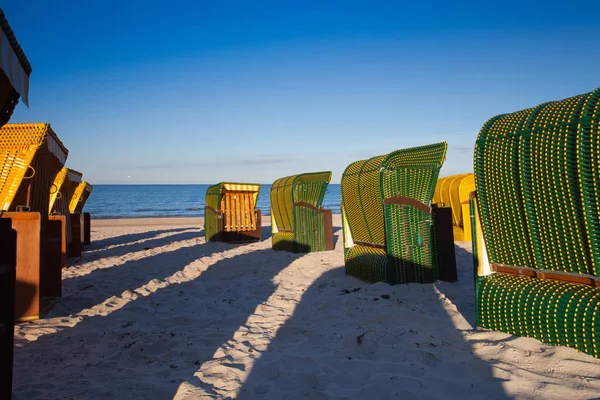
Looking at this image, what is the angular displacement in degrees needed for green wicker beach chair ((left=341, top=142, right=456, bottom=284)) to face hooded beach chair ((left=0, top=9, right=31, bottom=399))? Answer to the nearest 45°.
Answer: approximately 180°

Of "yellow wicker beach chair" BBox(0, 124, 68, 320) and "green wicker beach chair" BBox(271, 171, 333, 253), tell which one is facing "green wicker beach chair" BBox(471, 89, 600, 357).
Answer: the yellow wicker beach chair

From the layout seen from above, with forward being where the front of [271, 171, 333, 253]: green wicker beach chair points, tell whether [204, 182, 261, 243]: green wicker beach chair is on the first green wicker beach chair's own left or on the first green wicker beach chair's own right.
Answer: on the first green wicker beach chair's own left

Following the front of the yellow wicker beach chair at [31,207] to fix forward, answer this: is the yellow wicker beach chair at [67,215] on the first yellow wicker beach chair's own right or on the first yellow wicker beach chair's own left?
on the first yellow wicker beach chair's own left

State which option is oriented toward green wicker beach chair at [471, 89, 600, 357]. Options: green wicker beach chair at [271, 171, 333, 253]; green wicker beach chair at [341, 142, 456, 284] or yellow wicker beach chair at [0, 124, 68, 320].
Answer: the yellow wicker beach chair

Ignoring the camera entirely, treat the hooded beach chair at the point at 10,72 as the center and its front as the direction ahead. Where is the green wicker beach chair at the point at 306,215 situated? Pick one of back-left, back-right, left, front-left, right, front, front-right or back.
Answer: left

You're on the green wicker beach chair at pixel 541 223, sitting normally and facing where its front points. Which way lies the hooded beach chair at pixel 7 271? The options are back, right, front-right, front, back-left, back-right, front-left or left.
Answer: back

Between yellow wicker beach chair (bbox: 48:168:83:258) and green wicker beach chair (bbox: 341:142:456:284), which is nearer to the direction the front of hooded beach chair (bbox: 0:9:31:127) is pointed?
the green wicker beach chair

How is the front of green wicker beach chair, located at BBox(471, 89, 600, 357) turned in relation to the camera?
facing away from the viewer and to the right of the viewer
